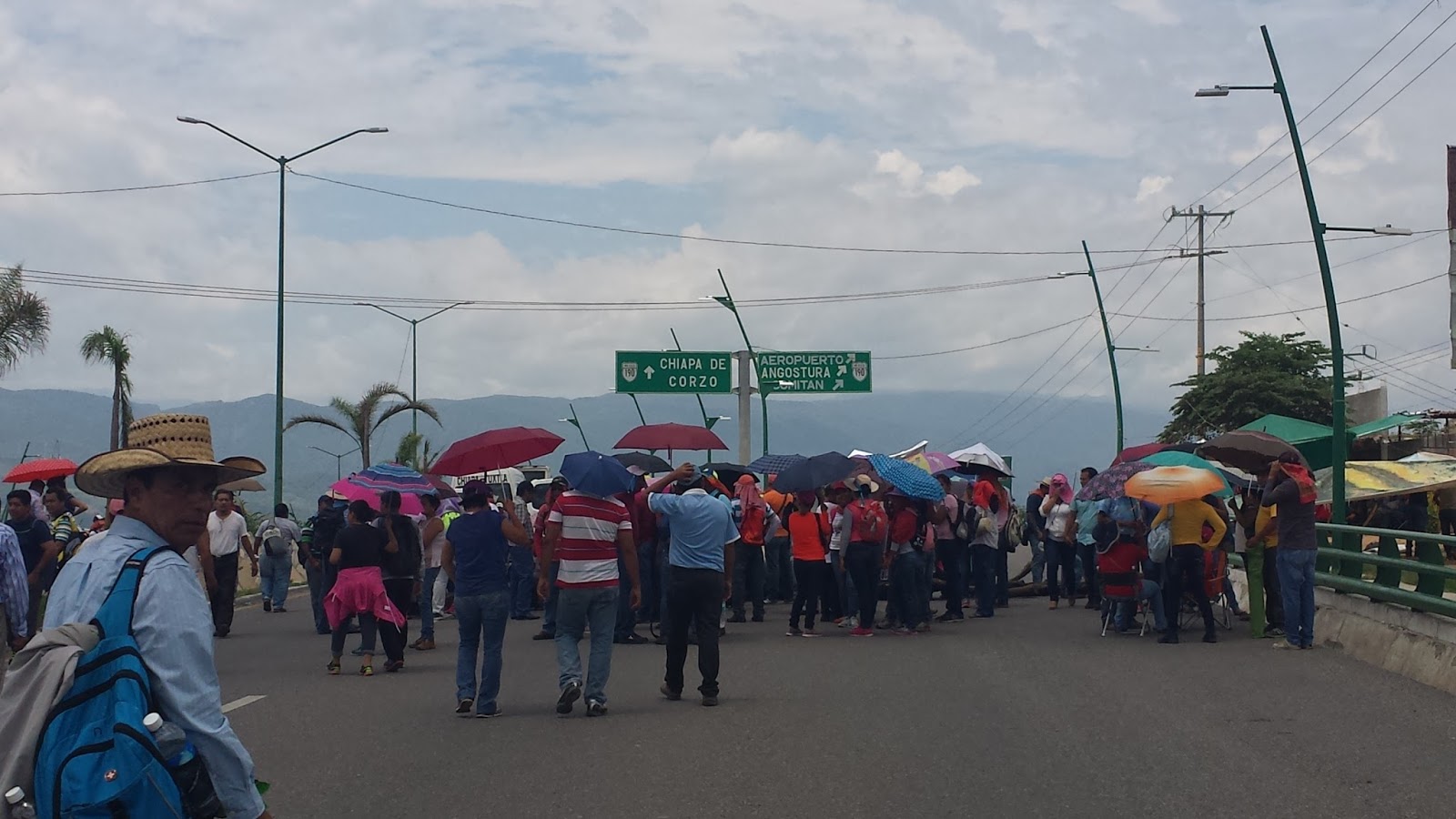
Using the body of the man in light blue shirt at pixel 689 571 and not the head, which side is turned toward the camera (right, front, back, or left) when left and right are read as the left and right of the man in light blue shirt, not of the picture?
back

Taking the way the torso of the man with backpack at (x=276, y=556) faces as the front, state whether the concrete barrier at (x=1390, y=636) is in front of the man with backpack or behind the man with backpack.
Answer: behind

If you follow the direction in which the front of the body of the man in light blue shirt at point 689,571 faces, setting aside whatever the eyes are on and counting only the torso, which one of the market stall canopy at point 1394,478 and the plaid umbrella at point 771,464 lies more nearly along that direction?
the plaid umbrella

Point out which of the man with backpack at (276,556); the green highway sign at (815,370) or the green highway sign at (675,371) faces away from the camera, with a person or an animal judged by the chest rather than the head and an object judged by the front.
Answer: the man with backpack

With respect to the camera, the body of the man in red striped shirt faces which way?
away from the camera

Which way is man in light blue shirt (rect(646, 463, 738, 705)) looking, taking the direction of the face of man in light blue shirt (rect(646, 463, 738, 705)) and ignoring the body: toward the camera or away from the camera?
away from the camera

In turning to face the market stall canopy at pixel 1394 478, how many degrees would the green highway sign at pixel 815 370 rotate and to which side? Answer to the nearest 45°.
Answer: approximately 45° to its left

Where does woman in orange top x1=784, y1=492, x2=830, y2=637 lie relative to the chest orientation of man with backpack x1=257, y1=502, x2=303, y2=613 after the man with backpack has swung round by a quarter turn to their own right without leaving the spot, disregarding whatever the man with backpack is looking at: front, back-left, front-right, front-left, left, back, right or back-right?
front-right

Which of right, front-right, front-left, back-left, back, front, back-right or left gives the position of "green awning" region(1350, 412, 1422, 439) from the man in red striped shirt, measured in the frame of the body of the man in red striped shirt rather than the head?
front-right

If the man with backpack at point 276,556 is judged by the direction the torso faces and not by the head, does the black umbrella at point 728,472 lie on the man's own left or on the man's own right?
on the man's own right

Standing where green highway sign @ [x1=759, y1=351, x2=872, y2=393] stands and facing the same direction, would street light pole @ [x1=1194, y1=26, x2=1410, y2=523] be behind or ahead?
ahead
